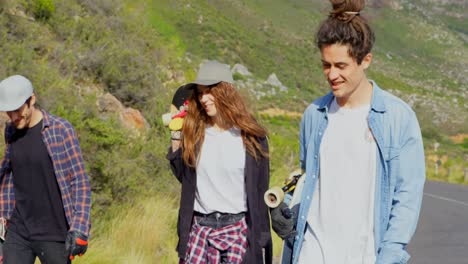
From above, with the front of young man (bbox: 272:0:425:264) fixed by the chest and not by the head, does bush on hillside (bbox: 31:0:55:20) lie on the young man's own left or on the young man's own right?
on the young man's own right

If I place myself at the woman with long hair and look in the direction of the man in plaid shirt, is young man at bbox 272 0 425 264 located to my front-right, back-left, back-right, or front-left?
back-left

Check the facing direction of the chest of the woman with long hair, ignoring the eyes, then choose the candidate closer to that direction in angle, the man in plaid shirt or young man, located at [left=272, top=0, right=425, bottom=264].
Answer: the young man

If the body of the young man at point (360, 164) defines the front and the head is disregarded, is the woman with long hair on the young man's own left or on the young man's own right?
on the young man's own right

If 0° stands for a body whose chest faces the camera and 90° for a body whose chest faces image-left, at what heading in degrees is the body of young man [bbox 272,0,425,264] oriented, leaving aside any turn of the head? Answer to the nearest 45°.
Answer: approximately 45°

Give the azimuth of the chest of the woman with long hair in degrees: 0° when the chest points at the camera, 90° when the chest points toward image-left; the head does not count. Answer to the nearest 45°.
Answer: approximately 0°

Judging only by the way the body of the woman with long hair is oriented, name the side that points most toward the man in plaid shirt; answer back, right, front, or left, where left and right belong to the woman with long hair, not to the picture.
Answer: right

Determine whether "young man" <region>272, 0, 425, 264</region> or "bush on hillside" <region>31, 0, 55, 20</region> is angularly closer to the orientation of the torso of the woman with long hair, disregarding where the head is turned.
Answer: the young man

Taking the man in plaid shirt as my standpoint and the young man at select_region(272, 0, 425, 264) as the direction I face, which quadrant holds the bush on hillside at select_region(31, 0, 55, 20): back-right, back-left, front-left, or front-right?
back-left
